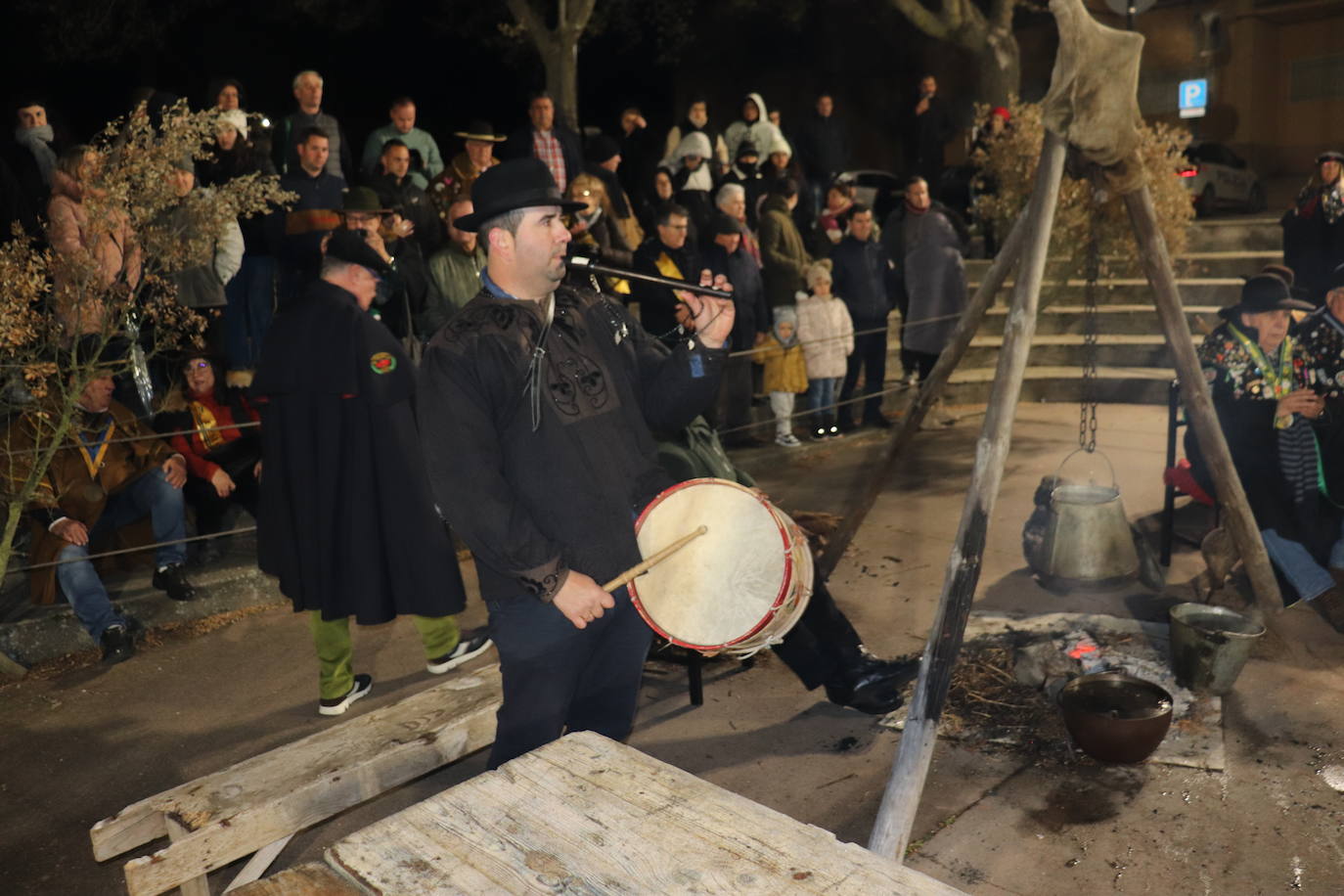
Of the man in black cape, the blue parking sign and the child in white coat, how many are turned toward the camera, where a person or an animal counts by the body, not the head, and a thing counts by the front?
2

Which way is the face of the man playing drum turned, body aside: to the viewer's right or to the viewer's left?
to the viewer's right

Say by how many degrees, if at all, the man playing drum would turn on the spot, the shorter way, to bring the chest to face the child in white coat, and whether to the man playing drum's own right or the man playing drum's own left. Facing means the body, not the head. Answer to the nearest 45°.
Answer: approximately 135° to the man playing drum's own left

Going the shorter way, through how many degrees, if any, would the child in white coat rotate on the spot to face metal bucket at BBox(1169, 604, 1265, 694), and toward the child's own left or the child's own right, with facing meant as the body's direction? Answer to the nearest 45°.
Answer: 0° — they already face it

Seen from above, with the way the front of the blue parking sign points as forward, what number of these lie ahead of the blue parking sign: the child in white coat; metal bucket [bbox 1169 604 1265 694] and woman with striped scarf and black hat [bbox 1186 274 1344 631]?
3

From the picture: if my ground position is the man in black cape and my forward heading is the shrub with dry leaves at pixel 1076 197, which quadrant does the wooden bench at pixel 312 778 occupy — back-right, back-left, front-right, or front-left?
back-right

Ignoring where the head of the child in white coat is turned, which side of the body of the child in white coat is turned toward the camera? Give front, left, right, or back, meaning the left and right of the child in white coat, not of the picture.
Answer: front

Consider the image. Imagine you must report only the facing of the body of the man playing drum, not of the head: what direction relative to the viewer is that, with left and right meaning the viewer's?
facing the viewer and to the right of the viewer

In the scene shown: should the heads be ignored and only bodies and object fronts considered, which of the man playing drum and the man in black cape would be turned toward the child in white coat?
the man in black cape

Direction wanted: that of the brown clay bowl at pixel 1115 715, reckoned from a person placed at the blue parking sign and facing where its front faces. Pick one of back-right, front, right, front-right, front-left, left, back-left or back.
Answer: front

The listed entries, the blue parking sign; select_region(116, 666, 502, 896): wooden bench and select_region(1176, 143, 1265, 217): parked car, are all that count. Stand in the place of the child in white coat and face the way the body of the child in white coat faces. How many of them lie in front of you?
1

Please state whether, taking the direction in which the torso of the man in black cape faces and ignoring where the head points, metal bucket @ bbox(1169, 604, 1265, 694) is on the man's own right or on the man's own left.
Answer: on the man's own right

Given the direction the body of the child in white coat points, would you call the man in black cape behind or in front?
in front

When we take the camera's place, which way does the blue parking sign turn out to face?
facing the viewer

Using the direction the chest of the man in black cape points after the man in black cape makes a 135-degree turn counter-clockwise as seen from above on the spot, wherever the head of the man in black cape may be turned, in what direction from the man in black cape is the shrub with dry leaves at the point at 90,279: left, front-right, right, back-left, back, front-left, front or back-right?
front-right

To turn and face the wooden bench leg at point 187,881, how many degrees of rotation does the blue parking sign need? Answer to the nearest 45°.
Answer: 0° — it already faces it

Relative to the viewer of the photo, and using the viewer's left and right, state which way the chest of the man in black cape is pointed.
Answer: facing away from the viewer and to the right of the viewer
